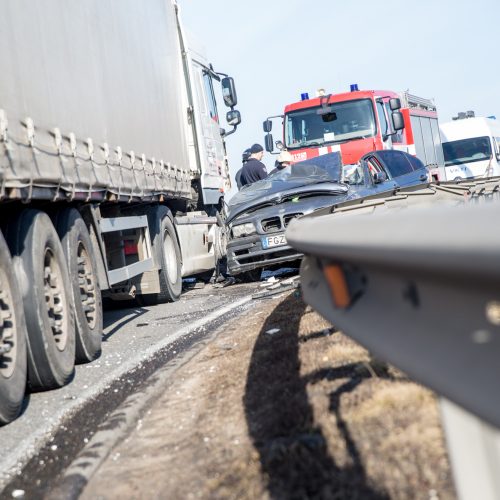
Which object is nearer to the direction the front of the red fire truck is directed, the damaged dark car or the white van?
the damaged dark car

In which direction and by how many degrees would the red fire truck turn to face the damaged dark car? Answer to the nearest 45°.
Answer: approximately 45° to its left

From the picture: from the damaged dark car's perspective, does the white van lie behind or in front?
behind

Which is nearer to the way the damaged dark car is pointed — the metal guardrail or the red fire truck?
the metal guardrail

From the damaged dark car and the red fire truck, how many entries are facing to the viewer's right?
0

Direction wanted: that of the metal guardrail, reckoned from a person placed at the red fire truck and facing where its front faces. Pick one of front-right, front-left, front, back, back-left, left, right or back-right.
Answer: front-left

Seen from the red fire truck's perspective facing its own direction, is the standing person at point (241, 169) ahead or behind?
ahead

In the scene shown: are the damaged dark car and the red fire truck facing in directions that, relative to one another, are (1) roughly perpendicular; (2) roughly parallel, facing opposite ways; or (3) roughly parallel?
roughly parallel

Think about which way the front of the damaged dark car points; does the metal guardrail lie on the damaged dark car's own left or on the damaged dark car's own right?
on the damaged dark car's own left

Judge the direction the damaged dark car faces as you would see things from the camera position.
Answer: facing the viewer and to the left of the viewer
